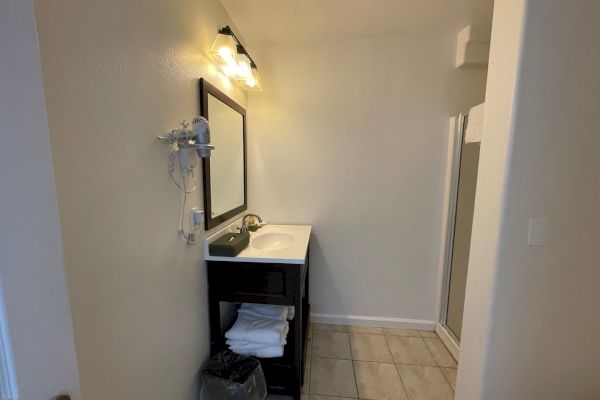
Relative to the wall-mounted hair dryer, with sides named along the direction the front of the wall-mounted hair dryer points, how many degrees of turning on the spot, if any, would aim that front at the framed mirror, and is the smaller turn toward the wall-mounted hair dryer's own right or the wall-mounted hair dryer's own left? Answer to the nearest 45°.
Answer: approximately 90° to the wall-mounted hair dryer's own left

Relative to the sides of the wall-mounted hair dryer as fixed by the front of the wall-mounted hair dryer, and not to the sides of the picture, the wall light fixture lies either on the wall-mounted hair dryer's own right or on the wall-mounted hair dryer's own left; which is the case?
on the wall-mounted hair dryer's own left

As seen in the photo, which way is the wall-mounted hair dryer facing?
to the viewer's right
